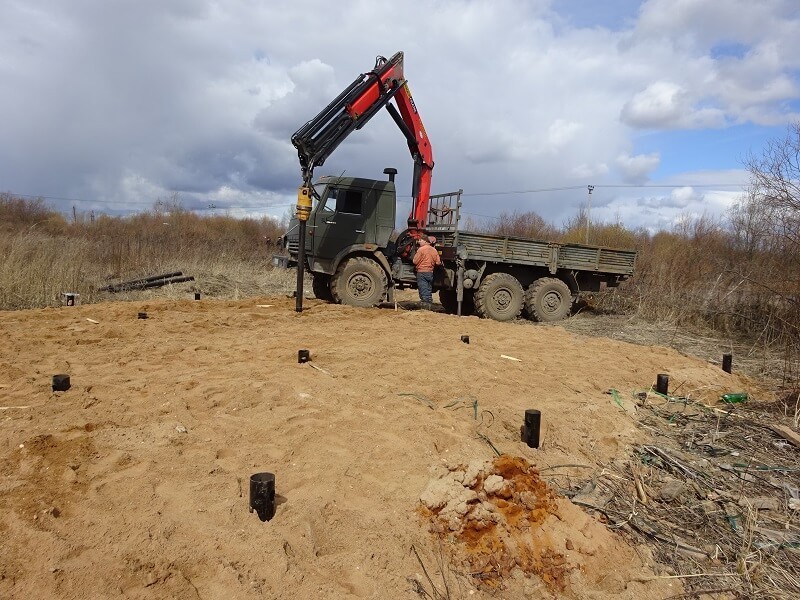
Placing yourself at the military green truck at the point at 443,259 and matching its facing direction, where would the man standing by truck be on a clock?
The man standing by truck is roughly at 10 o'clock from the military green truck.

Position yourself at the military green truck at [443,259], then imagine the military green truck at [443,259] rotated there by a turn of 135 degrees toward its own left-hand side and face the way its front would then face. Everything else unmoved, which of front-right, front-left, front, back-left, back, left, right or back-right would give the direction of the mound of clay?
front-right

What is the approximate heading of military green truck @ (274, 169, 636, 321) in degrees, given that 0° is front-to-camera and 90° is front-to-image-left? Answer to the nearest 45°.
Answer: approximately 90°
